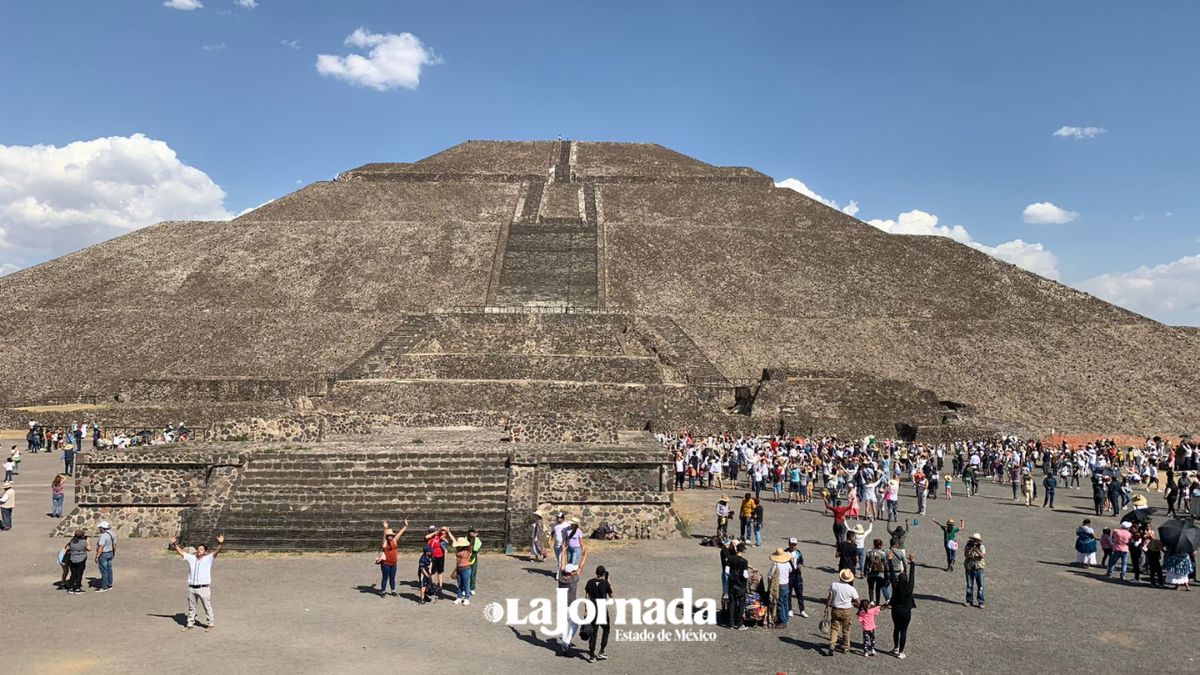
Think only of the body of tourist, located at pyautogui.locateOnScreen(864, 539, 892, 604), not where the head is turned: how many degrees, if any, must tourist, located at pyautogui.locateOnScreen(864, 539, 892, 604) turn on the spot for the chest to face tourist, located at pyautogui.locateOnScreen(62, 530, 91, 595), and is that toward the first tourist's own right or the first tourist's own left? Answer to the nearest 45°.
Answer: approximately 90° to the first tourist's own left

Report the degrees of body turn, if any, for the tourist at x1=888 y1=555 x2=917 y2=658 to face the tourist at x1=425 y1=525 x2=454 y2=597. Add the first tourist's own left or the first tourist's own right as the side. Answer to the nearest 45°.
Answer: approximately 90° to the first tourist's own left

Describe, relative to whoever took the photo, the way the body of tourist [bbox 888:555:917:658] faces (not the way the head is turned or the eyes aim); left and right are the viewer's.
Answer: facing away from the viewer

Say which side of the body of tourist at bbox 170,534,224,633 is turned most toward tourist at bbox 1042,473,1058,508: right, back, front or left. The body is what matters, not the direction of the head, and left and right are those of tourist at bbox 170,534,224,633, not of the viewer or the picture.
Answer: left
